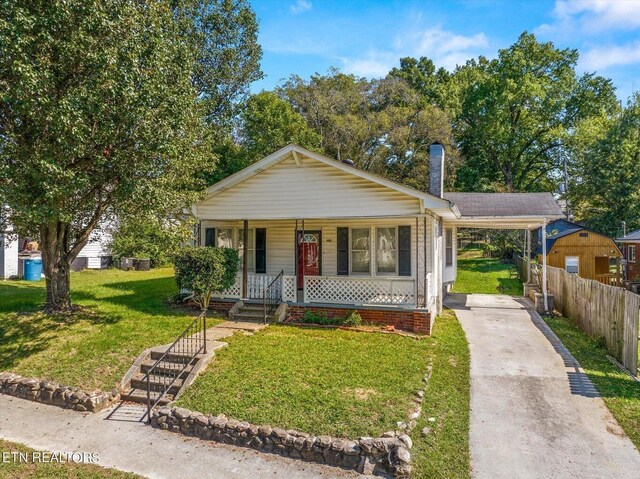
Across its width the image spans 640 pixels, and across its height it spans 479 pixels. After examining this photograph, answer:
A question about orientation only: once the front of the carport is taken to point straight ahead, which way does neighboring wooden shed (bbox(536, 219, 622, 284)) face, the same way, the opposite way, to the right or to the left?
the same way

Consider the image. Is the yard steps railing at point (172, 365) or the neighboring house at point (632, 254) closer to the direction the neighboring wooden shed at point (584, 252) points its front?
the yard steps railing

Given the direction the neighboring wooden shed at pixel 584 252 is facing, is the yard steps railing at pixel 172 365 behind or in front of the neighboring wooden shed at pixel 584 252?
in front

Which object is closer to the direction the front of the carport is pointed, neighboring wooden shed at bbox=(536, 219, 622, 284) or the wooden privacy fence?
the wooden privacy fence

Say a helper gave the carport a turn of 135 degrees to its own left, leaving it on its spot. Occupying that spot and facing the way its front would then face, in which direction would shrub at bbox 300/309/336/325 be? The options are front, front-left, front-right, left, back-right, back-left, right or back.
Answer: back

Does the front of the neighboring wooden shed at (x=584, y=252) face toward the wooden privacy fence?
yes

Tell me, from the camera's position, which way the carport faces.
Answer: facing the viewer

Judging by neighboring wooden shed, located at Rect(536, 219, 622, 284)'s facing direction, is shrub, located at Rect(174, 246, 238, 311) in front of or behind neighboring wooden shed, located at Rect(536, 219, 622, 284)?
in front

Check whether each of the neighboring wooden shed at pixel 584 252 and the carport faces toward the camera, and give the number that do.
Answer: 2

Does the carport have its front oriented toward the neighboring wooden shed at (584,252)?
no

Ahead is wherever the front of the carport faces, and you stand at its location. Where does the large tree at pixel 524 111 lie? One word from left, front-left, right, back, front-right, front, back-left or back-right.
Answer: back

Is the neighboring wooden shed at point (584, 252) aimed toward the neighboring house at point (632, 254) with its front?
no

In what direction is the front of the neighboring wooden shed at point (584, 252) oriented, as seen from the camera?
facing the viewer
